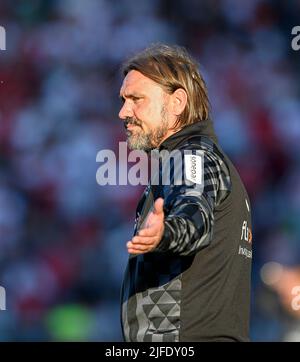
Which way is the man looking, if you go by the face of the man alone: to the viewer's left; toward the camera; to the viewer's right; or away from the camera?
to the viewer's left

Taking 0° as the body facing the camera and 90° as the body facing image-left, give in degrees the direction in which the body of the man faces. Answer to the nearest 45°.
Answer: approximately 90°
